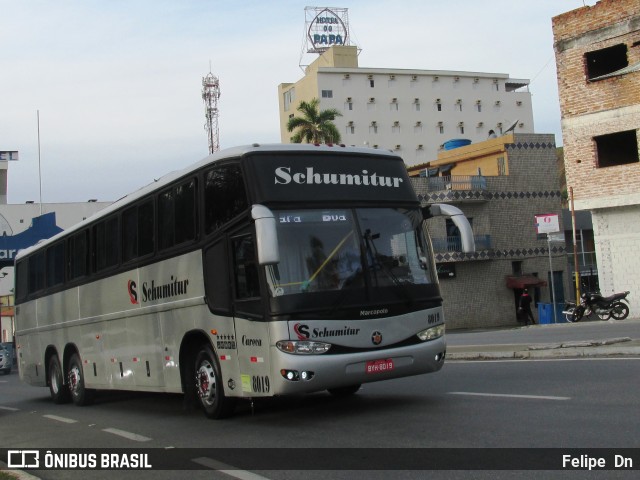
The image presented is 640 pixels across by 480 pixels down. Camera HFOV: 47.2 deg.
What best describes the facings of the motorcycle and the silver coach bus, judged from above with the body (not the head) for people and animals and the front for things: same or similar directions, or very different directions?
very different directions

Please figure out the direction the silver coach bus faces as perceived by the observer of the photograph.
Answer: facing the viewer and to the right of the viewer

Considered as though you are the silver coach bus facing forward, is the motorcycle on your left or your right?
on your left

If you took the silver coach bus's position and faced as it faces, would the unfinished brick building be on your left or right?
on your left
